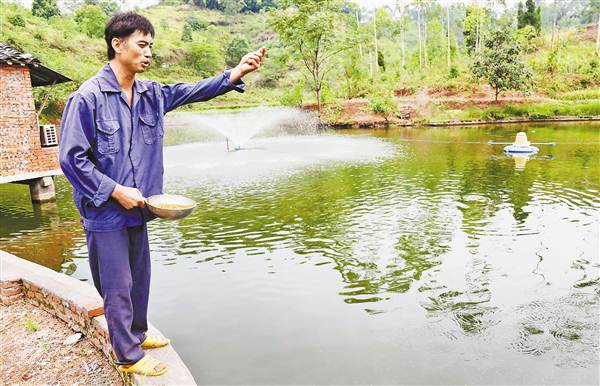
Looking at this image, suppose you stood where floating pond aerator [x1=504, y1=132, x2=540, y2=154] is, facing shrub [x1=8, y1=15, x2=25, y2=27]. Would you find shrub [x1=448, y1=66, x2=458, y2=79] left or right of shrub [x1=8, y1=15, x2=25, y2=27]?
right

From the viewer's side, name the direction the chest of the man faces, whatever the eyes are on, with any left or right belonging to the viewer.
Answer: facing the viewer and to the right of the viewer

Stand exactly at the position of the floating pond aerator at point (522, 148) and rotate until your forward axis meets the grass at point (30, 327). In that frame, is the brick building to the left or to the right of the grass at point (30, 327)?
right

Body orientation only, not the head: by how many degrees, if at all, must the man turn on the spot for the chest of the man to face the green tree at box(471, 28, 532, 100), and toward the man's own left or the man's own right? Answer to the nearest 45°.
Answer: approximately 90° to the man's own left

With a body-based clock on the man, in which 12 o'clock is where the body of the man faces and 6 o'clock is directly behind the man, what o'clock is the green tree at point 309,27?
The green tree is roughly at 8 o'clock from the man.

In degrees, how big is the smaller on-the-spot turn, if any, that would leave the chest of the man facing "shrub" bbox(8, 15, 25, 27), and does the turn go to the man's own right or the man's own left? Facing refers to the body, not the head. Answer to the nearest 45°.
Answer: approximately 135° to the man's own left

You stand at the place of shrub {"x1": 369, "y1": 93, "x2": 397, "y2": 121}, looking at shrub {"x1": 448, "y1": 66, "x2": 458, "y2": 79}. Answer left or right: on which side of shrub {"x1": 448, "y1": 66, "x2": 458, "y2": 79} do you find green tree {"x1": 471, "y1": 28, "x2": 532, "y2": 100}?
right

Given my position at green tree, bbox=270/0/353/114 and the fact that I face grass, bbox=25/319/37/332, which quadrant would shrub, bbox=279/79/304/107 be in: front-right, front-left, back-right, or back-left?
back-right

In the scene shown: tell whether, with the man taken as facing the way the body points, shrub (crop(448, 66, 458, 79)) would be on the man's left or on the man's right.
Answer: on the man's left

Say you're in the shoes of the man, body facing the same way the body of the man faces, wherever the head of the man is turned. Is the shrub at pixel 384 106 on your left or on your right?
on your left

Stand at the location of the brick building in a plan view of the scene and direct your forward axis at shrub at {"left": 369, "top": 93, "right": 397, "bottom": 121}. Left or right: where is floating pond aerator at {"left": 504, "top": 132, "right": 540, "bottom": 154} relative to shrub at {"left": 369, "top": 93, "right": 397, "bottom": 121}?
right

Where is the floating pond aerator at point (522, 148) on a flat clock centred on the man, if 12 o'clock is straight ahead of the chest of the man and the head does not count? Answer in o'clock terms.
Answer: The floating pond aerator is roughly at 9 o'clock from the man.

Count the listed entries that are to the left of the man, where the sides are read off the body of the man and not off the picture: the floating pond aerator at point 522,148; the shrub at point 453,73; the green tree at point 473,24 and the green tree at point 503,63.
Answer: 4

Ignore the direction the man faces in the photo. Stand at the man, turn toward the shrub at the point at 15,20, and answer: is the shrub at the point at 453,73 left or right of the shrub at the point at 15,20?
right

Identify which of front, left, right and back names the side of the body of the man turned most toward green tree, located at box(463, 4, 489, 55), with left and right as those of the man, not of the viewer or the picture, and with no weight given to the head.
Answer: left

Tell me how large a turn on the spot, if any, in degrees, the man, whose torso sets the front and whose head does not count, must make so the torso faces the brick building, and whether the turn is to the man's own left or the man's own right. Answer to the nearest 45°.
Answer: approximately 135° to the man's own left

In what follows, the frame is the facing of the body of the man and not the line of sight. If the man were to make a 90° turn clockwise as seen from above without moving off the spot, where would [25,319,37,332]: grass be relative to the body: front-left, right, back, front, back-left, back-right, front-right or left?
right
